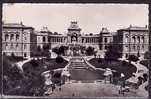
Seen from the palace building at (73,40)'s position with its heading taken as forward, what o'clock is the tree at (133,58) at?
The tree is roughly at 9 o'clock from the palace building.

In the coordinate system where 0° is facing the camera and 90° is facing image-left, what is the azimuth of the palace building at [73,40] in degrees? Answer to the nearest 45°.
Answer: approximately 0°

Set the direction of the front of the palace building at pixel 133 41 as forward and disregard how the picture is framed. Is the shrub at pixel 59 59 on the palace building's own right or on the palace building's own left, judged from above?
on the palace building's own right

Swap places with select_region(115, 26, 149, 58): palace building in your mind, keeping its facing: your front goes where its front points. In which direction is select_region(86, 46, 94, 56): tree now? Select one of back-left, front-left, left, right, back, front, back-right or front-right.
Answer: right

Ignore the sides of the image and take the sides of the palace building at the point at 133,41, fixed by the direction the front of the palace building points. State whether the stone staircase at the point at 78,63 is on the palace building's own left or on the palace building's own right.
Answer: on the palace building's own right
